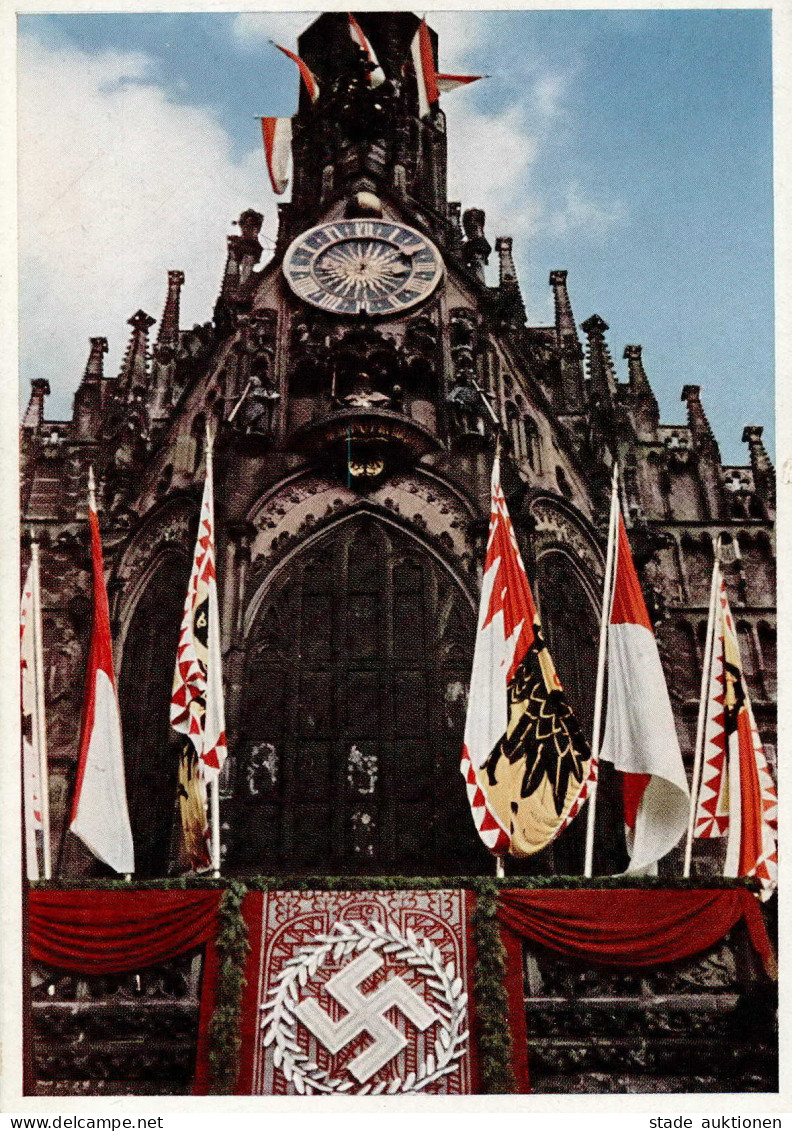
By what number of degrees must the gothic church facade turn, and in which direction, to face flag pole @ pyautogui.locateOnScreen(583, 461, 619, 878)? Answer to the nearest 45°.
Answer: approximately 45° to its left

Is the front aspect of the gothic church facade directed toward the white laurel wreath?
yes

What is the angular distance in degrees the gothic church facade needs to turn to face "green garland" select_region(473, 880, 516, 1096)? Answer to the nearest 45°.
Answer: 0° — it already faces it

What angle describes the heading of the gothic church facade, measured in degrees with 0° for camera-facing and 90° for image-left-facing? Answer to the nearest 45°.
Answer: approximately 0°

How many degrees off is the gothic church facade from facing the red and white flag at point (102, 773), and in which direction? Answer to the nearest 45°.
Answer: approximately 45° to its right
